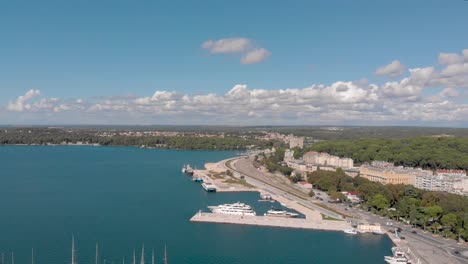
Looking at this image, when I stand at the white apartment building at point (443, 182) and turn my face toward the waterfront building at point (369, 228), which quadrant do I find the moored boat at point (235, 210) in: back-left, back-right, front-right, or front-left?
front-right

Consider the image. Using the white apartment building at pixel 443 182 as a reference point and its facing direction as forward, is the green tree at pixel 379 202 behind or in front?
in front

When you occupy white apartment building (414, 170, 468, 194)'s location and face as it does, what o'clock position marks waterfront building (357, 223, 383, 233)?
The waterfront building is roughly at 11 o'clock from the white apartment building.

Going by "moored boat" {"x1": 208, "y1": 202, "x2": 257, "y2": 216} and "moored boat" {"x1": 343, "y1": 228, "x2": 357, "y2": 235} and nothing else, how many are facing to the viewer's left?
2

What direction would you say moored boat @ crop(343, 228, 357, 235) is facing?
to the viewer's left

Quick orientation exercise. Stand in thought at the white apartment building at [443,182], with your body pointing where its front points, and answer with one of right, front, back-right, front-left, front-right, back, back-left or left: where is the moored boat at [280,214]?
front

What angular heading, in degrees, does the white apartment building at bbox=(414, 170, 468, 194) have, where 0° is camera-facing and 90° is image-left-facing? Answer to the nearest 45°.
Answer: approximately 45°

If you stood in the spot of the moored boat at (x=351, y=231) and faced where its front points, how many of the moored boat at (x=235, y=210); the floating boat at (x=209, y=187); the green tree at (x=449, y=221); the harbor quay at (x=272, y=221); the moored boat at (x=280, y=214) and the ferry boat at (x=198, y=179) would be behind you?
1

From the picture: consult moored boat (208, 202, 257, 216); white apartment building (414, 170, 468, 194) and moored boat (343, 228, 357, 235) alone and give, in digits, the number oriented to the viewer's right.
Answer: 0

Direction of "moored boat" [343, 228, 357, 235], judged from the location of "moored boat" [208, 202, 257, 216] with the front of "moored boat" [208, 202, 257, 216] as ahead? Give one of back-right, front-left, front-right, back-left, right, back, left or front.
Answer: back-left

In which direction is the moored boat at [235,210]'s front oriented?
to the viewer's left

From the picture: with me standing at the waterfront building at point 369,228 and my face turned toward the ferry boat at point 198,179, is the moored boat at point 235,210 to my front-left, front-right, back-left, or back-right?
front-left

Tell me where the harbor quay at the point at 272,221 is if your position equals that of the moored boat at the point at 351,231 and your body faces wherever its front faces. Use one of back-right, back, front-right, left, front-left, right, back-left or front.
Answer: front
